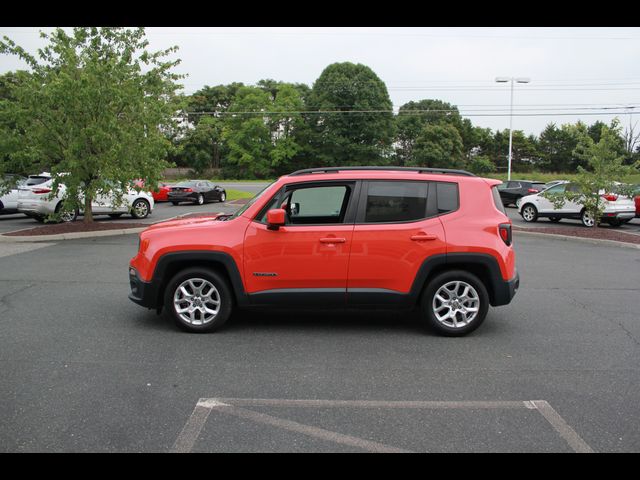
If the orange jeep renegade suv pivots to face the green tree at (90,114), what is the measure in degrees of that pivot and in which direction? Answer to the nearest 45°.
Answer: approximately 45° to its right

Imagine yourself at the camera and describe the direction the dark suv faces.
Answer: facing away from the viewer and to the left of the viewer

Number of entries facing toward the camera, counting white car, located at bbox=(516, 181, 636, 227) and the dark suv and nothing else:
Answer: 0

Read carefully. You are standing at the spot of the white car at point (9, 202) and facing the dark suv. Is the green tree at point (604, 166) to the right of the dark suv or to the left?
right

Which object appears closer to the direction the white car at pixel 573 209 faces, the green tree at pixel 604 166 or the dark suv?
the dark suv

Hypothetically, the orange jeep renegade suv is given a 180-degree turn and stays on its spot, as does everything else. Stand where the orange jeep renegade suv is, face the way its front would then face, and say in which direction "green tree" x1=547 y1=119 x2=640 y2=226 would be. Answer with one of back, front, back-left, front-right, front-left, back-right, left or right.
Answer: front-left

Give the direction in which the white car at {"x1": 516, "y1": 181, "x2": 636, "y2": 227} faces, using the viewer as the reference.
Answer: facing away from the viewer and to the left of the viewer

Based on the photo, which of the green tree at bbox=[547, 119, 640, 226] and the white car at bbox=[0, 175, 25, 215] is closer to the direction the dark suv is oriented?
the white car

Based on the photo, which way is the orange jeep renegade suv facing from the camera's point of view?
to the viewer's left
